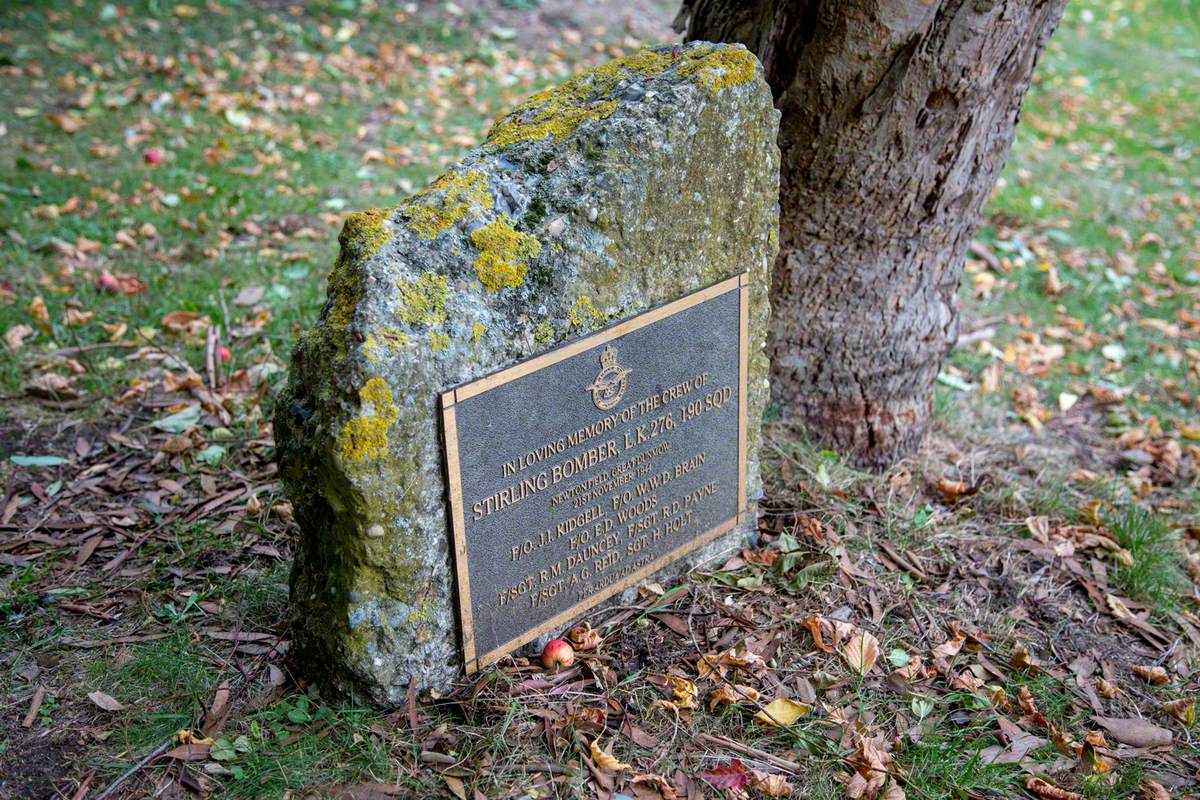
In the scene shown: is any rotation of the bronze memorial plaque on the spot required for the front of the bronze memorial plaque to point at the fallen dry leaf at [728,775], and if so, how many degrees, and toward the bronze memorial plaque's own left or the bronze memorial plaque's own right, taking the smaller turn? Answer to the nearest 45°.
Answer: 0° — it already faces it

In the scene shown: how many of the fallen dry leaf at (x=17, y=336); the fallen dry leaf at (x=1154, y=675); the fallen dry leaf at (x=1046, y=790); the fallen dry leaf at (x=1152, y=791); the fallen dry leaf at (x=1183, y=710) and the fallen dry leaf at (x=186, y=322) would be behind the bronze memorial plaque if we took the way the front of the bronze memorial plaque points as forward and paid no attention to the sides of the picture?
2

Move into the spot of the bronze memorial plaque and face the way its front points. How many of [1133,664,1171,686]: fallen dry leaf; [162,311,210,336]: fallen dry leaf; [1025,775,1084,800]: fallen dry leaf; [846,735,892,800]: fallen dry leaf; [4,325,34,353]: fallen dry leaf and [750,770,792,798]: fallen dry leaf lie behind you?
2

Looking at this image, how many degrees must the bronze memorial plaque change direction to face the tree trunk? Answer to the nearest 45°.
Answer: approximately 90° to its left

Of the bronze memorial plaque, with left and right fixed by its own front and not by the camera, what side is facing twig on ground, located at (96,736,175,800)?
right

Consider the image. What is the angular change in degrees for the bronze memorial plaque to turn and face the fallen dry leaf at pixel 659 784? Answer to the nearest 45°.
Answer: approximately 45° to its right

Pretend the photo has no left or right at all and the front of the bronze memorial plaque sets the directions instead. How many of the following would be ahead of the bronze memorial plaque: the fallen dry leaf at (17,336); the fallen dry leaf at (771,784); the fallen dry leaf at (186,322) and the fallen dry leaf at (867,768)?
2

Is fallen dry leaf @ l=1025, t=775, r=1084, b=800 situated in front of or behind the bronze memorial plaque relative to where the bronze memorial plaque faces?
in front

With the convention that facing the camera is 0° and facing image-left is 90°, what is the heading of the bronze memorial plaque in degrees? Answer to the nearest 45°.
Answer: approximately 315°

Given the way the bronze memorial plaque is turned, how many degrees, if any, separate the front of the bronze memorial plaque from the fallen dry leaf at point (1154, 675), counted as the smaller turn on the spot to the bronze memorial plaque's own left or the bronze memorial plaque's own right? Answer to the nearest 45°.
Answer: approximately 45° to the bronze memorial plaque's own left

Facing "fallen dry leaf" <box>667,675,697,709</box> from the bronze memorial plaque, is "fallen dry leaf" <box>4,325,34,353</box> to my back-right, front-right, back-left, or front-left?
back-right

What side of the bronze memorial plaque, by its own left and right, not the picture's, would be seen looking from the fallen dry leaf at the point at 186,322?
back
